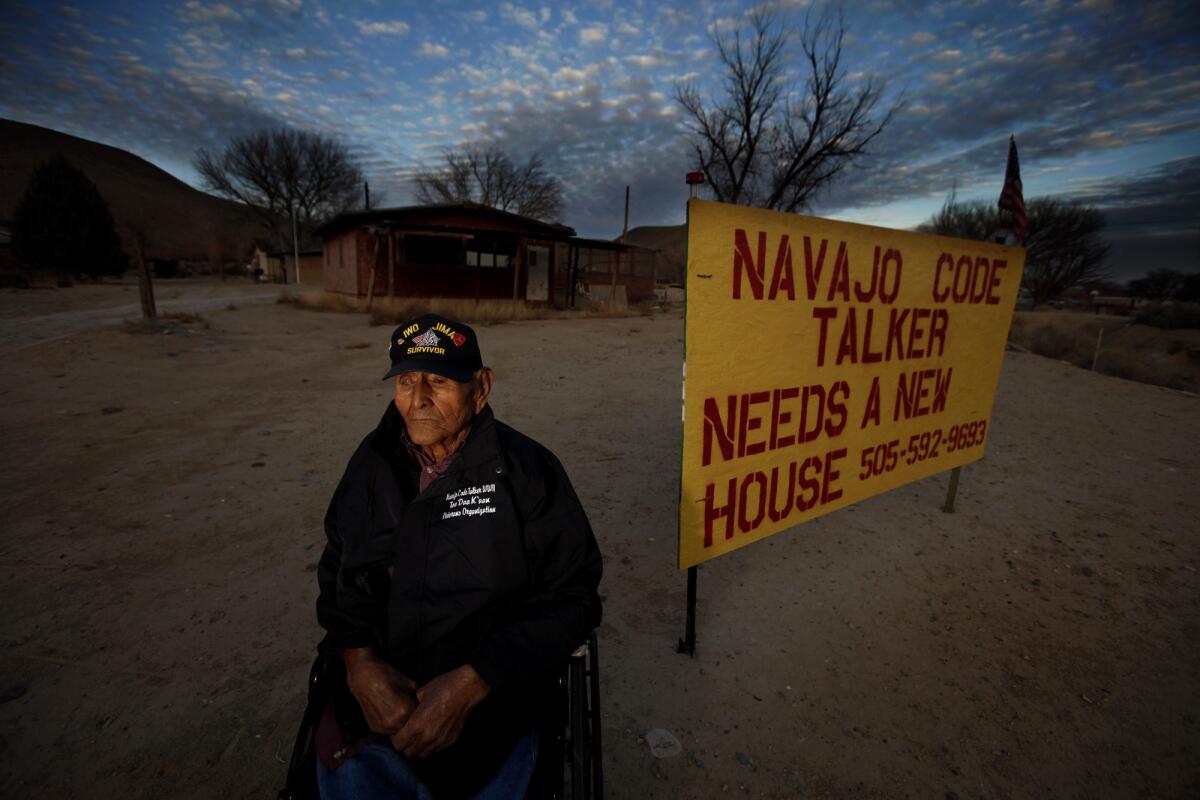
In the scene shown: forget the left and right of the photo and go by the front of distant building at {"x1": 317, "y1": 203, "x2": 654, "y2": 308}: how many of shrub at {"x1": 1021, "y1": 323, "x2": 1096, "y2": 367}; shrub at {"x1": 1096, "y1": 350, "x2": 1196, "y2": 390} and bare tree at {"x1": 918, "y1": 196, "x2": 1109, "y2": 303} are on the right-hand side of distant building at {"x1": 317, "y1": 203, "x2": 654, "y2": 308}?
0

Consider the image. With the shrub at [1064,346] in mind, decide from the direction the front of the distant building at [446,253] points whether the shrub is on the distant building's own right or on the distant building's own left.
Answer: on the distant building's own left

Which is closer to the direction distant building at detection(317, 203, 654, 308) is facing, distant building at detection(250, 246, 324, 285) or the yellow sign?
the yellow sign

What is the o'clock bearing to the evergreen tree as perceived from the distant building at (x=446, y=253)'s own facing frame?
The evergreen tree is roughly at 4 o'clock from the distant building.

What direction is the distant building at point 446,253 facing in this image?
toward the camera

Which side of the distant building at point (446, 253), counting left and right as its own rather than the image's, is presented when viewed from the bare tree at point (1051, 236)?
left

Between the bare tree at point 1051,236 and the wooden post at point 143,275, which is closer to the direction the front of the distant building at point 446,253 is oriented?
the wooden post

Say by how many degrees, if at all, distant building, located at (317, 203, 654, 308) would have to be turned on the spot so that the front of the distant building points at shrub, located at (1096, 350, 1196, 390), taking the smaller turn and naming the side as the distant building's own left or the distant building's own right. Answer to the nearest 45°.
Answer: approximately 45° to the distant building's own left

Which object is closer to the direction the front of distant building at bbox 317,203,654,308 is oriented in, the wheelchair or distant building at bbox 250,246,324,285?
the wheelchair

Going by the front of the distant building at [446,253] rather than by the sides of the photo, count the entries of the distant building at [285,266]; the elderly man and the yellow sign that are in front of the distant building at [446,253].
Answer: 2

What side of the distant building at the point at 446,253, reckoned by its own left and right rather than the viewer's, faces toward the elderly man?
front

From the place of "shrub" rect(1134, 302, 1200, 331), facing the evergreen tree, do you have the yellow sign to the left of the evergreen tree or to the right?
left

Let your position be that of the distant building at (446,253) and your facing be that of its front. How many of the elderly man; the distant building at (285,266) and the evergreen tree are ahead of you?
1

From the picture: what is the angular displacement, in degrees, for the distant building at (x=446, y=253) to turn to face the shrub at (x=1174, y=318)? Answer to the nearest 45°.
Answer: approximately 90° to its left

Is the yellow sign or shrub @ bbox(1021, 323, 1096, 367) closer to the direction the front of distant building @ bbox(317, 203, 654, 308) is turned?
the yellow sign

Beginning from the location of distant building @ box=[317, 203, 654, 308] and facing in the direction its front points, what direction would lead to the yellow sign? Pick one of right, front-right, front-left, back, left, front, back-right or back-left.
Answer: front
